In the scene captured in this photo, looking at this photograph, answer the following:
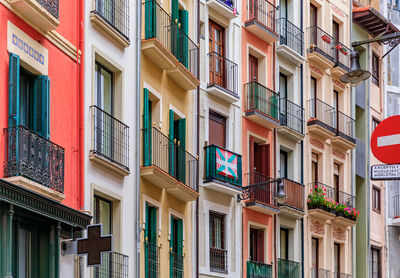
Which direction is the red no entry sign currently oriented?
toward the camera

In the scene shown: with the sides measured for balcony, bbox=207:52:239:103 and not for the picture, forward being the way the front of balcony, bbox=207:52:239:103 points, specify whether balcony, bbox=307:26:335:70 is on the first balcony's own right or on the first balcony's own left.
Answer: on the first balcony's own left

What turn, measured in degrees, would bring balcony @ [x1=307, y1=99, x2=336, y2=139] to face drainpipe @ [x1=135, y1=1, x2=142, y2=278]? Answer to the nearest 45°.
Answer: approximately 45° to its right

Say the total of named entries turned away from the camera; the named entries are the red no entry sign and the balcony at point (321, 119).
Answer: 0

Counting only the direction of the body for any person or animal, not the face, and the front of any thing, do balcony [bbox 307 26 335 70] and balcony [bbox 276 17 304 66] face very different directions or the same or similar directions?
same or similar directions

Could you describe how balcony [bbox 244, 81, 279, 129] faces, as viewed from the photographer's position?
facing the viewer and to the right of the viewer

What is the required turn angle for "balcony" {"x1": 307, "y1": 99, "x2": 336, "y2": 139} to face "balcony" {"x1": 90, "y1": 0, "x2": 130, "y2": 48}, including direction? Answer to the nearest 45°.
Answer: approximately 45° to its right

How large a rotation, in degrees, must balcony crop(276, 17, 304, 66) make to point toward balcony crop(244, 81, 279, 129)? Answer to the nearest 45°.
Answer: approximately 45° to its right

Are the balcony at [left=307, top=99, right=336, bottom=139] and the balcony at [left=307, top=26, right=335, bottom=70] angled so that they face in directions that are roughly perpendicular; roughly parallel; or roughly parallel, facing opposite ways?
roughly parallel
